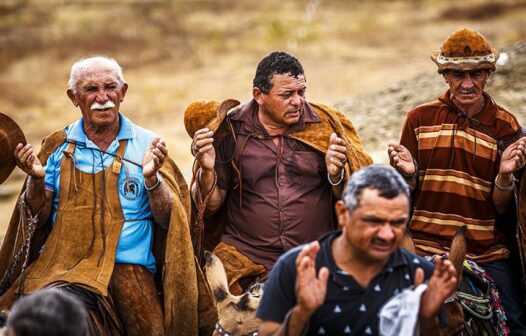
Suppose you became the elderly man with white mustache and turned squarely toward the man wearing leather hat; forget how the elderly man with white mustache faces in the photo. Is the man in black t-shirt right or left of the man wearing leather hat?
right

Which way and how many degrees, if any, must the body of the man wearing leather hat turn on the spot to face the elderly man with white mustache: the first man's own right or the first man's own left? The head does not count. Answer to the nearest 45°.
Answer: approximately 90° to the first man's own right

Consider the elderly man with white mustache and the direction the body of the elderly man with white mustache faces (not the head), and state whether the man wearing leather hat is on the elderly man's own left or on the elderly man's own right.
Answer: on the elderly man's own left

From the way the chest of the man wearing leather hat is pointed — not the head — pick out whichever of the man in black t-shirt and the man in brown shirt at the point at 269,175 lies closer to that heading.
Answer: the man in black t-shirt

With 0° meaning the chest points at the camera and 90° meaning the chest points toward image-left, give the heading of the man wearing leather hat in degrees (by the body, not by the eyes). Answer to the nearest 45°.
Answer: approximately 0°

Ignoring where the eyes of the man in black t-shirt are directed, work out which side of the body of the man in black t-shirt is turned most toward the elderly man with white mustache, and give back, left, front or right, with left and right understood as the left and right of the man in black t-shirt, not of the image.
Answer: back

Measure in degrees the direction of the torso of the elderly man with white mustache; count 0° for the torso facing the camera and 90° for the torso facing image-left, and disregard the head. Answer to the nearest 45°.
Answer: approximately 0°
